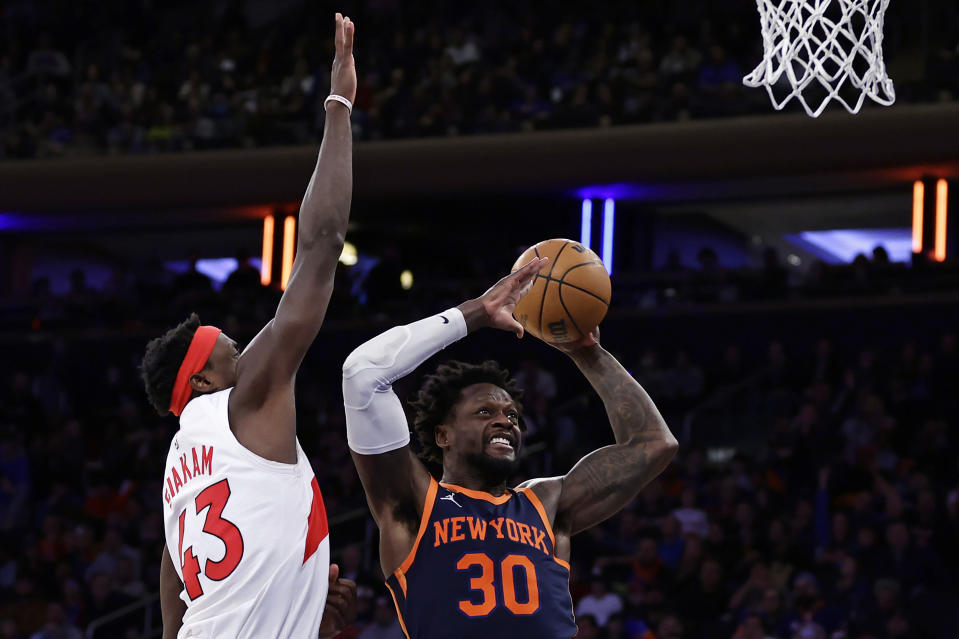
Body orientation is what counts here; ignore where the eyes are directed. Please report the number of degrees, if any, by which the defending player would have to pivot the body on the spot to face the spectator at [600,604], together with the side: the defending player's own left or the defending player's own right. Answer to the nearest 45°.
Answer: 0° — they already face them

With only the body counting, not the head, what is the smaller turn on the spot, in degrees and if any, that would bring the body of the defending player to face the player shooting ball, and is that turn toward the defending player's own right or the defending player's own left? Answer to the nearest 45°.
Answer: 0° — they already face them

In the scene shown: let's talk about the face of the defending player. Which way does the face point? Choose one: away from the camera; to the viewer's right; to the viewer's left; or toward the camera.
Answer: to the viewer's right

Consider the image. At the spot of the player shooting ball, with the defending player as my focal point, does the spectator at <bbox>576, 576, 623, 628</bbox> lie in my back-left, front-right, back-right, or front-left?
back-right

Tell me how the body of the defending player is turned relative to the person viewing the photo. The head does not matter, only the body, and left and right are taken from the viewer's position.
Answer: facing away from the viewer and to the right of the viewer
